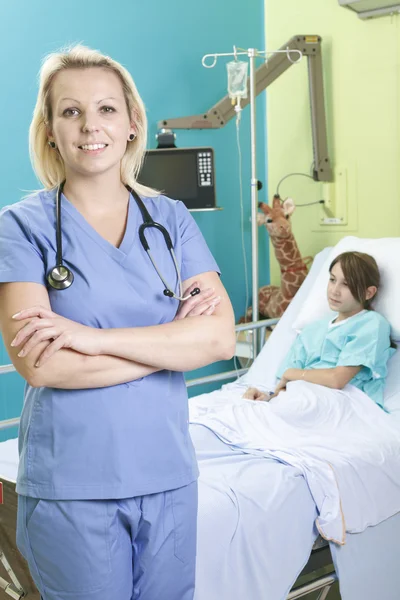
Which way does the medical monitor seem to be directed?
toward the camera

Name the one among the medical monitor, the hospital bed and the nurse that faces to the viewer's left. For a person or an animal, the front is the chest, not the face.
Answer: the hospital bed

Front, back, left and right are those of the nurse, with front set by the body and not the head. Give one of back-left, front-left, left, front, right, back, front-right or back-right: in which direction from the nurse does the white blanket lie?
back-left

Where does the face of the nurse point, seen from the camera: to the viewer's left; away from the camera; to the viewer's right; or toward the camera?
toward the camera

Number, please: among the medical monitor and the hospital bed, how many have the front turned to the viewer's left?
1

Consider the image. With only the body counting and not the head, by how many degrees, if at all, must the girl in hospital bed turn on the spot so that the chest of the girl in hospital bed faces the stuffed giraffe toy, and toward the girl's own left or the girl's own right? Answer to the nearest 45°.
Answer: approximately 135° to the girl's own right

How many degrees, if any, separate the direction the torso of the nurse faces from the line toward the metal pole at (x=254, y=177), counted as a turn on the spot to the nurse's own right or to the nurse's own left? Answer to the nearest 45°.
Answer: approximately 180°

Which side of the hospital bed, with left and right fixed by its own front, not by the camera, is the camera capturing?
left

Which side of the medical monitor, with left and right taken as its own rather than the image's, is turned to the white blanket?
front

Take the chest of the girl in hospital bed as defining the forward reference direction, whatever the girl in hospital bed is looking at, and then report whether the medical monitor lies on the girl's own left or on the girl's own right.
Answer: on the girl's own right

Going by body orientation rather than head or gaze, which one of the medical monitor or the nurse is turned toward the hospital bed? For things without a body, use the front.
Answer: the medical monitor

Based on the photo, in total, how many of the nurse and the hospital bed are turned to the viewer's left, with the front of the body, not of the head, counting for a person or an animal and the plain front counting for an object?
1

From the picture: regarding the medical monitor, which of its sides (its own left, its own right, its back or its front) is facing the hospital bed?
front

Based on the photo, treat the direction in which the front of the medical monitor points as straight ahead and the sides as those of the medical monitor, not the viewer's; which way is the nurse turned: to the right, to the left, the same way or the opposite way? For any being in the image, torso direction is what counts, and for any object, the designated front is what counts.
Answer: the same way

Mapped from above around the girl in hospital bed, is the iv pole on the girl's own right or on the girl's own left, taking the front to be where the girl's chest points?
on the girl's own right

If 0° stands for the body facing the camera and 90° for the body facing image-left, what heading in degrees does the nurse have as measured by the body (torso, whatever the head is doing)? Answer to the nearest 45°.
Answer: approximately 0°
